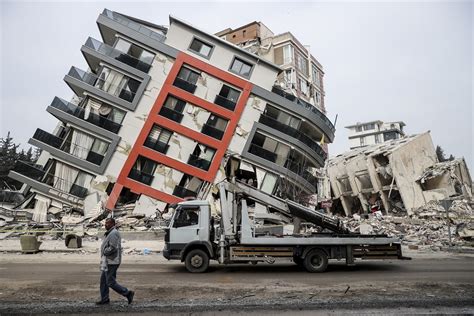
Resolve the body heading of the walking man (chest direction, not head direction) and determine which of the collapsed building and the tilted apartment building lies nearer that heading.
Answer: the tilted apartment building

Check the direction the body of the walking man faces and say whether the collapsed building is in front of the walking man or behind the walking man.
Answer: behind

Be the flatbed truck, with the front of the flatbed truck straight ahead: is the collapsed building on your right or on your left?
on your right

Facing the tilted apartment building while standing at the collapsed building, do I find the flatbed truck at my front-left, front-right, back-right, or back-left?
front-left

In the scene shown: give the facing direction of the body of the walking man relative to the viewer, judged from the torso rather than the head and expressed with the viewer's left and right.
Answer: facing to the left of the viewer

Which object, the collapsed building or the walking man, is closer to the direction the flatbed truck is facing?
the walking man

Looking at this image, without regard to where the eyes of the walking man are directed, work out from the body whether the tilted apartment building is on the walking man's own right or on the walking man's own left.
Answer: on the walking man's own right

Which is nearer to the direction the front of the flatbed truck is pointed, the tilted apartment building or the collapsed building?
the tilted apartment building

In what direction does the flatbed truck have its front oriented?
to the viewer's left

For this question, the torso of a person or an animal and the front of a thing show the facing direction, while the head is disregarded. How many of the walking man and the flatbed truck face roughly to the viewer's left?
2
